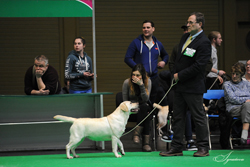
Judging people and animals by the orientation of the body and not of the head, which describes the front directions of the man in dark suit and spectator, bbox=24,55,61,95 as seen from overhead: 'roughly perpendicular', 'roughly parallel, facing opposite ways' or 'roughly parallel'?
roughly perpendicular

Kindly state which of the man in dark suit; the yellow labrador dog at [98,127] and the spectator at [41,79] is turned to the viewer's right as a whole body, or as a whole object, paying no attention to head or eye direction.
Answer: the yellow labrador dog

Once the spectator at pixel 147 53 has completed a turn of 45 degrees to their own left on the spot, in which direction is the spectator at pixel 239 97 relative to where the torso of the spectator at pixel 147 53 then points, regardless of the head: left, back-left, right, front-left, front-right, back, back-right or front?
front-left

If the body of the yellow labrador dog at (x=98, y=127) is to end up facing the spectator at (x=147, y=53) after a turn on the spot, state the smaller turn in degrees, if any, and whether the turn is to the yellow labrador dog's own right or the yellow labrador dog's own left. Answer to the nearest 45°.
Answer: approximately 45° to the yellow labrador dog's own left

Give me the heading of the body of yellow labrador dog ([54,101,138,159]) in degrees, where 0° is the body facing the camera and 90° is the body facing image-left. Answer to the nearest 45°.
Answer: approximately 270°

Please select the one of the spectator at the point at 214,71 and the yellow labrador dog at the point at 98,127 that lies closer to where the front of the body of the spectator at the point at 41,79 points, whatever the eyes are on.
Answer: the yellow labrador dog

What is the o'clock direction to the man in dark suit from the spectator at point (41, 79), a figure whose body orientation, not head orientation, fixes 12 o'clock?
The man in dark suit is roughly at 10 o'clock from the spectator.

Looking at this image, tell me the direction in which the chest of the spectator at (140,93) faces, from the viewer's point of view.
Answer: toward the camera

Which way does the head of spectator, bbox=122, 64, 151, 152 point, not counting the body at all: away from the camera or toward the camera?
toward the camera

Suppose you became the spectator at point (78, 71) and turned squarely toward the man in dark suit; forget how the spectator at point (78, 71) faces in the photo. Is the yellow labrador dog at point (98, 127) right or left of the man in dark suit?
right

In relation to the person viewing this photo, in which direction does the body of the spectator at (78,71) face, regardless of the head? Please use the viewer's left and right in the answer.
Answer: facing the viewer and to the right of the viewer

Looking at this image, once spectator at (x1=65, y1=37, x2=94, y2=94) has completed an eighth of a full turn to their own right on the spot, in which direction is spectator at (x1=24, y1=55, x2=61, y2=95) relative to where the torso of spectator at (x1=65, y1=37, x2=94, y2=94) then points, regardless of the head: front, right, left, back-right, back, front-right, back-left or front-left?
front-right
